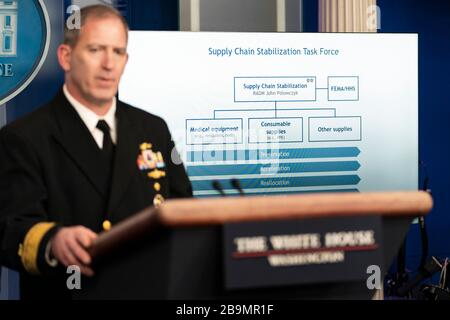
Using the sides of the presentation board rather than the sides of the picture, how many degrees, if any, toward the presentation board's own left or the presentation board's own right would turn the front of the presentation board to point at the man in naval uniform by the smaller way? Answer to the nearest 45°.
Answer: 0° — it already faces them

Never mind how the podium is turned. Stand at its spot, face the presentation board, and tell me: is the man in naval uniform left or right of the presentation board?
left

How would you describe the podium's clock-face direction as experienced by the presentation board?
The podium is roughly at 12 o'clock from the presentation board.

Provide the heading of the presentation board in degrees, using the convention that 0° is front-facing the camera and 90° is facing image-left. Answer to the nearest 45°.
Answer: approximately 0°

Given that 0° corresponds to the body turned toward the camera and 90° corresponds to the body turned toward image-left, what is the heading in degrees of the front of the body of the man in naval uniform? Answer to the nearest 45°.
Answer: approximately 315°
